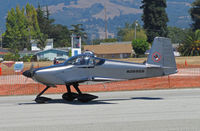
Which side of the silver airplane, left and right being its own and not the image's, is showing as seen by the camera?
left
